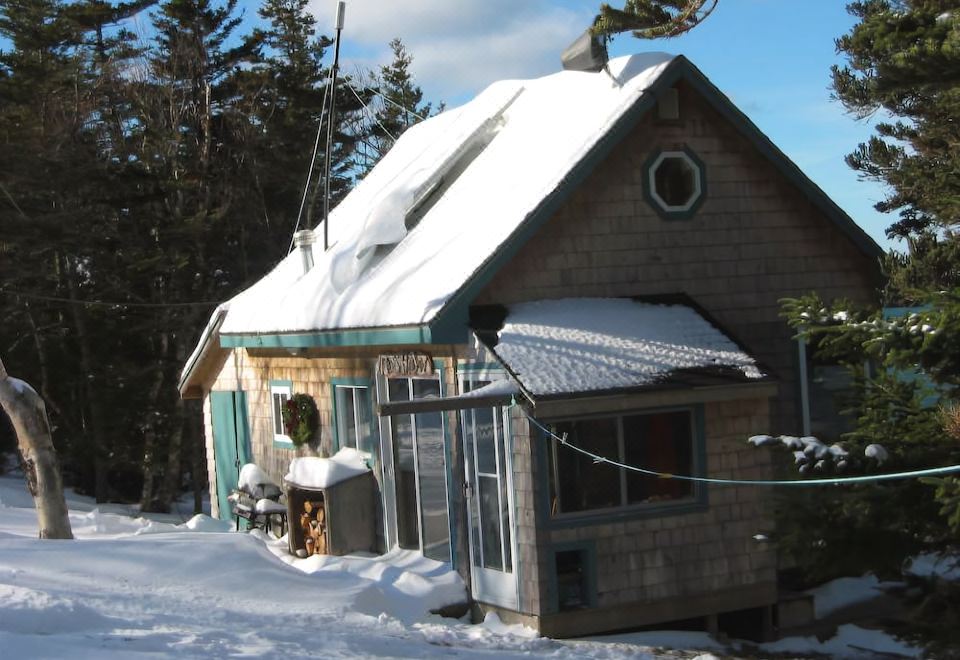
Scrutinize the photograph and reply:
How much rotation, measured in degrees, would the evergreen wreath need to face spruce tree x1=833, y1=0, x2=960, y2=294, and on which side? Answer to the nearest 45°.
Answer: approximately 90° to its left

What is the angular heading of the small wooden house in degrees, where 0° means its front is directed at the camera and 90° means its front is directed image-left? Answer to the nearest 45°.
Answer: approximately 45°

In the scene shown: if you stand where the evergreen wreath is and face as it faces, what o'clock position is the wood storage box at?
The wood storage box is roughly at 10 o'clock from the evergreen wreath.

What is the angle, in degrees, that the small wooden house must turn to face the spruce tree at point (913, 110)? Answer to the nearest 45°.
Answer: approximately 135° to its left

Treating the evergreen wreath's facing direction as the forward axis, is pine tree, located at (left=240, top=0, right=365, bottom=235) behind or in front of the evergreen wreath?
behind

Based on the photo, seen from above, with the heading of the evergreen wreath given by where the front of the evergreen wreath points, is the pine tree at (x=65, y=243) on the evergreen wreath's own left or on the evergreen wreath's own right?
on the evergreen wreath's own right
